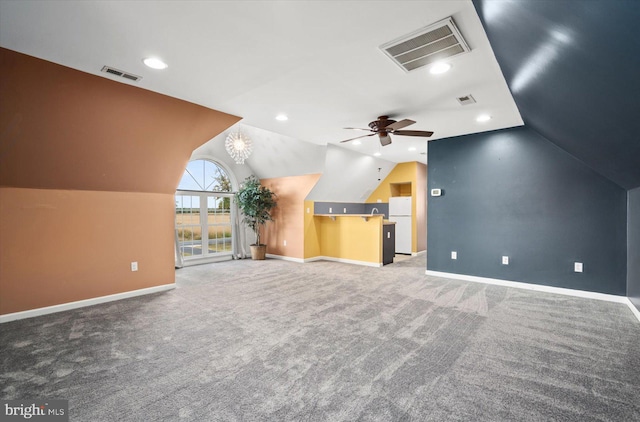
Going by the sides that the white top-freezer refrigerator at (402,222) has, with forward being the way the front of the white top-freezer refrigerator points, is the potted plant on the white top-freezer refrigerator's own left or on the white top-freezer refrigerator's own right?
on the white top-freezer refrigerator's own right

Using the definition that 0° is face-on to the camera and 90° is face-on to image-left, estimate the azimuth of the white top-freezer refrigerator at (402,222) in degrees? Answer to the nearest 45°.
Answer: approximately 0°

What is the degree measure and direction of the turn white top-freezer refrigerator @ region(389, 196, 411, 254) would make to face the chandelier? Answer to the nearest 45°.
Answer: approximately 45° to its right
